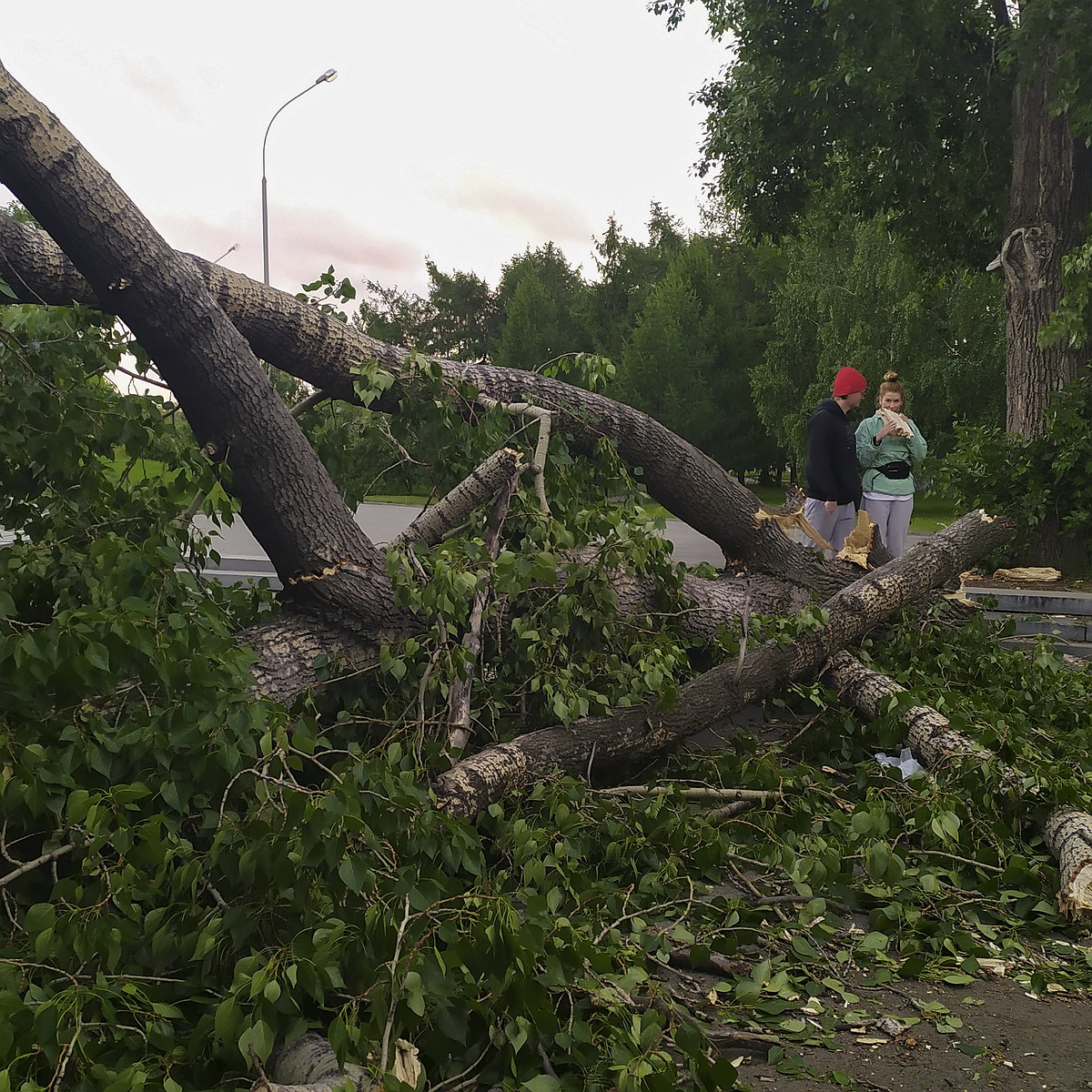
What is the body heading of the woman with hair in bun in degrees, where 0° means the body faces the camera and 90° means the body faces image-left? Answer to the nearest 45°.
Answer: approximately 0°

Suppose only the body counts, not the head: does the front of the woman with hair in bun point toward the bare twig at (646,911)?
yes

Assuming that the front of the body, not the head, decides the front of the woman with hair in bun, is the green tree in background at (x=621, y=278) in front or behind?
behind

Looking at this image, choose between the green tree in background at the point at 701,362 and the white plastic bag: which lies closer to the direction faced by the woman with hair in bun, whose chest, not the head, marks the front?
the white plastic bag

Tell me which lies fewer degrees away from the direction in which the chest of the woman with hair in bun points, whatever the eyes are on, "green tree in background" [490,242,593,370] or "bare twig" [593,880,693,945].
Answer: the bare twig

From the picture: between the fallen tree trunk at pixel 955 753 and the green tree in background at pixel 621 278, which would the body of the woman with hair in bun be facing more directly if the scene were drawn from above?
the fallen tree trunk

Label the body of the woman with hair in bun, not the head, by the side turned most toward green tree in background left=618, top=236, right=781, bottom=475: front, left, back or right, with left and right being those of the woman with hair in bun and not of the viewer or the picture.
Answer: back
